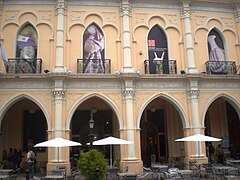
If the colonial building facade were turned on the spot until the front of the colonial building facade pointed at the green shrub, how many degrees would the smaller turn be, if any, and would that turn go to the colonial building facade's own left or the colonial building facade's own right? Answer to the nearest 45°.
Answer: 0° — it already faces it

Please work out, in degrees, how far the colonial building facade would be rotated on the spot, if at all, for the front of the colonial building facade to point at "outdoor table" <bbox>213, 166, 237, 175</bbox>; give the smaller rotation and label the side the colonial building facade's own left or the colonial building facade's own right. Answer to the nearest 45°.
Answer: approximately 45° to the colonial building facade's own left

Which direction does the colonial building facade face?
toward the camera
